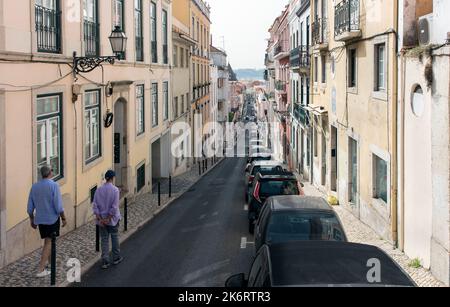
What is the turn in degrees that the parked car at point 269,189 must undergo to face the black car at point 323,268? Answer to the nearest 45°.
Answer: approximately 180°

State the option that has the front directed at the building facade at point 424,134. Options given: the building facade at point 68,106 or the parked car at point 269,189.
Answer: the building facade at point 68,106

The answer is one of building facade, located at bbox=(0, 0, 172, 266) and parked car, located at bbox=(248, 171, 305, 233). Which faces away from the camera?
the parked car

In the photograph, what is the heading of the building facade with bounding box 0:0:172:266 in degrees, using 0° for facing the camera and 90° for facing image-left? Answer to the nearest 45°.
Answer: approximately 315°

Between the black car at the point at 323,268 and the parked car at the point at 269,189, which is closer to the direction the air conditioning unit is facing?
the black car

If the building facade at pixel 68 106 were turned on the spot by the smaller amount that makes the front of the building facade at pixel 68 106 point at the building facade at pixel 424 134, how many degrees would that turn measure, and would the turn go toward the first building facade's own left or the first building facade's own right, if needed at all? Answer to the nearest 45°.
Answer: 0° — it already faces it

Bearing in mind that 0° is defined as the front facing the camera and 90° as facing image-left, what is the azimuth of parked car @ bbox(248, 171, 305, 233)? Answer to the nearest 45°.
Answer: approximately 180°

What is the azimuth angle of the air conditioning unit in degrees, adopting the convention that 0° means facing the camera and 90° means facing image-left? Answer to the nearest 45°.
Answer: approximately 45°

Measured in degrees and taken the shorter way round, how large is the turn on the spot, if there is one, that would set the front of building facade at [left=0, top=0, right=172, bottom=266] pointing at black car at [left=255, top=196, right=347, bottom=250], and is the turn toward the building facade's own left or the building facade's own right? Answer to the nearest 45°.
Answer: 0° — it already faces it

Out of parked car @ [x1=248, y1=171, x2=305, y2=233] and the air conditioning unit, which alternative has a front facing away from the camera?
the parked car
